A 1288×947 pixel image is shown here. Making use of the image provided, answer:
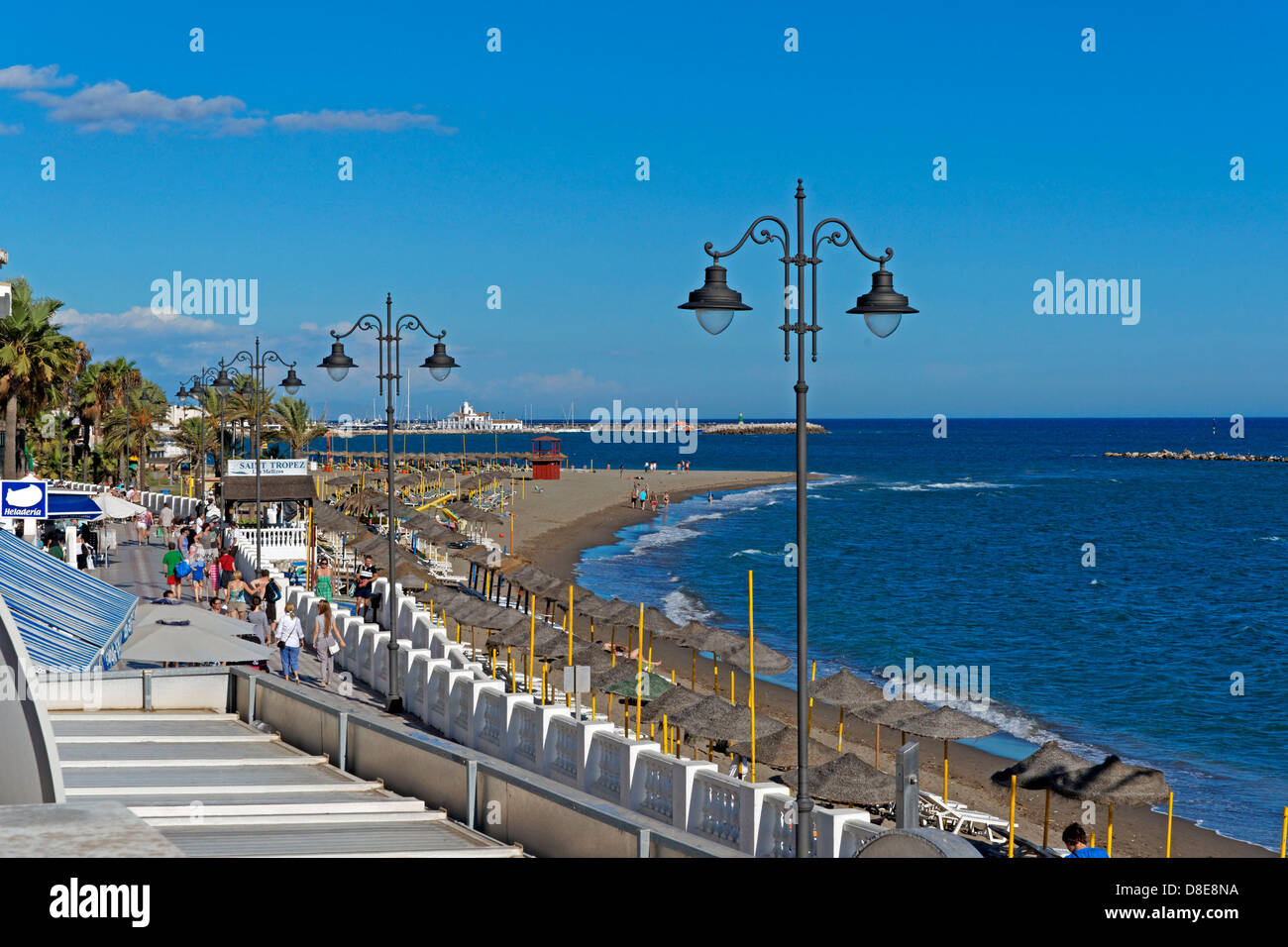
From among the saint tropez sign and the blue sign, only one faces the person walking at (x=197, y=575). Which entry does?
the saint tropez sign

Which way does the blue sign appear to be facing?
toward the camera

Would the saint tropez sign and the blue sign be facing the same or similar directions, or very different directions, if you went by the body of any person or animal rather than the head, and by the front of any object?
same or similar directions

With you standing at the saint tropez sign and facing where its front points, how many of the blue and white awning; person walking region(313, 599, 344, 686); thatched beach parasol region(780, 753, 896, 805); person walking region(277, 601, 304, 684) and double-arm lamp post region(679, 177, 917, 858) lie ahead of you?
5

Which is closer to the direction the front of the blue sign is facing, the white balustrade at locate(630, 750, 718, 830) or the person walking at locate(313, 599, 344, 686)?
the white balustrade

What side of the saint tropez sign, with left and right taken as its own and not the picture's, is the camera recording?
front

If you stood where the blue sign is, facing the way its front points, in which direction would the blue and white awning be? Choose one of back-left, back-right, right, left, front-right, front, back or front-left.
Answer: front
